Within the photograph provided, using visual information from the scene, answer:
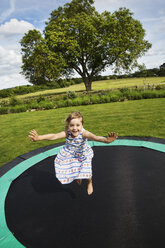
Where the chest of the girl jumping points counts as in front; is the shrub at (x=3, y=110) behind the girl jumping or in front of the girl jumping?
behind

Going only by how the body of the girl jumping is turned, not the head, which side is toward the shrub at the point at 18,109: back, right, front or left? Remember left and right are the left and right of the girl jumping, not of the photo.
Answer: back

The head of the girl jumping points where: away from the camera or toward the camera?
toward the camera

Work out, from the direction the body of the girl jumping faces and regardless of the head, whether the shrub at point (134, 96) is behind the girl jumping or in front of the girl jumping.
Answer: behind

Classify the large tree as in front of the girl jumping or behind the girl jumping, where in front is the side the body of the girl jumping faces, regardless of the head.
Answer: behind

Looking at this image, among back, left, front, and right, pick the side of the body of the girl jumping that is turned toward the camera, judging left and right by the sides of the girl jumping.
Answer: front
